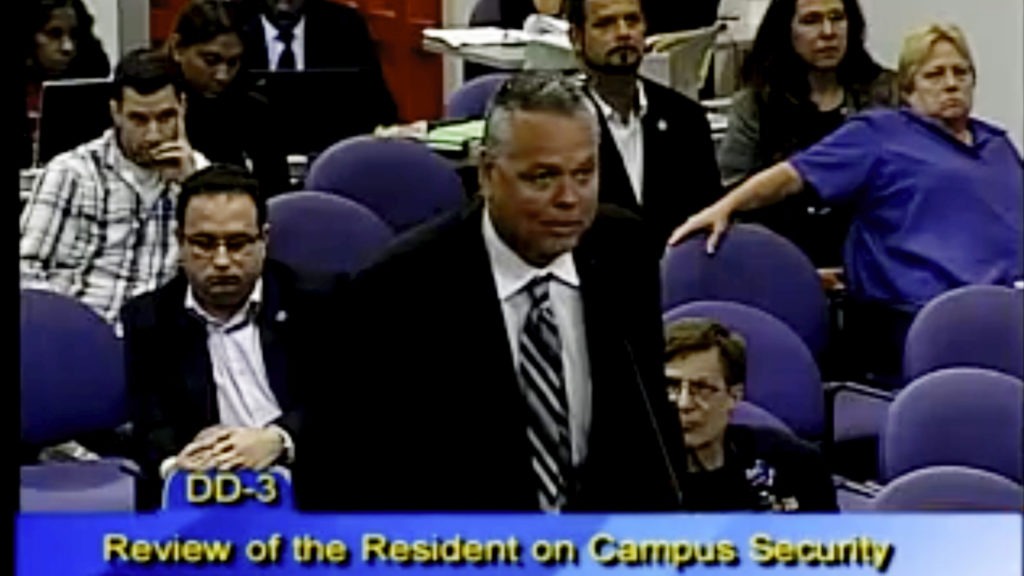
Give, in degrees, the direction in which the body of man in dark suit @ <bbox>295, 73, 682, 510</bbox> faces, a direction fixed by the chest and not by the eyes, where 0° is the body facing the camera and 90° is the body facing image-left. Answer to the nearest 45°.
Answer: approximately 315°

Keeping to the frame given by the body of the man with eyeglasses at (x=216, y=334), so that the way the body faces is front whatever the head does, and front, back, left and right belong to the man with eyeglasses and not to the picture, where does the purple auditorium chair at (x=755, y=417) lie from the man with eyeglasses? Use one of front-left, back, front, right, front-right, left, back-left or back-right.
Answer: left

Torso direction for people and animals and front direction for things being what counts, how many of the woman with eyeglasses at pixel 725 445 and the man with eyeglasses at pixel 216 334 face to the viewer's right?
0

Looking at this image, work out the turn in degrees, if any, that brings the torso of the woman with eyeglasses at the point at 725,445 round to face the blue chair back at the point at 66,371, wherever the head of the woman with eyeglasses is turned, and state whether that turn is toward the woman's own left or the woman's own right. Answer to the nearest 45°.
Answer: approximately 45° to the woman's own right

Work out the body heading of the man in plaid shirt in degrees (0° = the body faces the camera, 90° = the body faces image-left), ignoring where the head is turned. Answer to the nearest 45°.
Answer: approximately 315°

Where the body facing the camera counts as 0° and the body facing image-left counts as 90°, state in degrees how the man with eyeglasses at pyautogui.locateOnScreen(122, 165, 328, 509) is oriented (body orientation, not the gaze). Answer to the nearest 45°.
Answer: approximately 0°

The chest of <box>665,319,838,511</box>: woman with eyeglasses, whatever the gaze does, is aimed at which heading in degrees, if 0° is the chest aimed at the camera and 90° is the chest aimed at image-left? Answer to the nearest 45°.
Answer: approximately 45°

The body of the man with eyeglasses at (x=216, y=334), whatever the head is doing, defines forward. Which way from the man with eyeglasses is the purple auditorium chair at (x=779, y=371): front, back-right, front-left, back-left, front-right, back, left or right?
left
